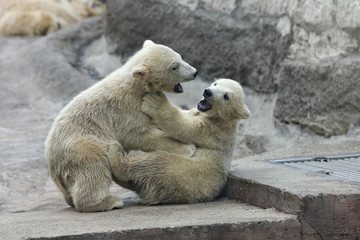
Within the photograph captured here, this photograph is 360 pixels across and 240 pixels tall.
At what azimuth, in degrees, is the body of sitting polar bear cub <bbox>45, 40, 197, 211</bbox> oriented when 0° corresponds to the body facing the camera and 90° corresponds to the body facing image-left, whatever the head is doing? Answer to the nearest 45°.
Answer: approximately 270°

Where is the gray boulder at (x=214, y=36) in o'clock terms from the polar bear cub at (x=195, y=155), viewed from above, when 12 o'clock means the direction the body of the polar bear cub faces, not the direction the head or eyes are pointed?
The gray boulder is roughly at 3 o'clock from the polar bear cub.

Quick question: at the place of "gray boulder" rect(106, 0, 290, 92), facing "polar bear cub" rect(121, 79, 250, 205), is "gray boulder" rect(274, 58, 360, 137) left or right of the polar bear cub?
left

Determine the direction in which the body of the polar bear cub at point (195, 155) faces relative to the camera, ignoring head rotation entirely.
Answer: to the viewer's left

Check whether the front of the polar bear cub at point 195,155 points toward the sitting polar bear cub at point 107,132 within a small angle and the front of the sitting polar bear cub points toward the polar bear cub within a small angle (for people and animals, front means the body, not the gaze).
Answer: yes

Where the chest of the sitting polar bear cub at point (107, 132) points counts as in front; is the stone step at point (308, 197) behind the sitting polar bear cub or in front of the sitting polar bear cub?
in front

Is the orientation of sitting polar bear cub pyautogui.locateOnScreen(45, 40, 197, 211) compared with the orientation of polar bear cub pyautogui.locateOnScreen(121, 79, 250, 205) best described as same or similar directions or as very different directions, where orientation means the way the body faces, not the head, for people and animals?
very different directions

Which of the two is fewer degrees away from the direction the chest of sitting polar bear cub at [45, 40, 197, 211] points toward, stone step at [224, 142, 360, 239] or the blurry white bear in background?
the stone step

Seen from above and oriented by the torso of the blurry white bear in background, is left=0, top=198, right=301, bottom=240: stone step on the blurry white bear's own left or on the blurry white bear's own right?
on the blurry white bear's own right

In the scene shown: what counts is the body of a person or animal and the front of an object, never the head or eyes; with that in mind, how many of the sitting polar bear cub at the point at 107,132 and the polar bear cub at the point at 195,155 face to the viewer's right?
1

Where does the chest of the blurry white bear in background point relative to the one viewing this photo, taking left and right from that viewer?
facing to the right of the viewer

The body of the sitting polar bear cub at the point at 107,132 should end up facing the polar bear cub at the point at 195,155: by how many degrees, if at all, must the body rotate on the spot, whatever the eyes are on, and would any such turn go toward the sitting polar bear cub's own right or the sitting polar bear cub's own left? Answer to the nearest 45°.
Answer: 0° — it already faces it

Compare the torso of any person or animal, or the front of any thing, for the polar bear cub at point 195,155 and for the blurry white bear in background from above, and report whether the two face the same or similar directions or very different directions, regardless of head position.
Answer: very different directions
